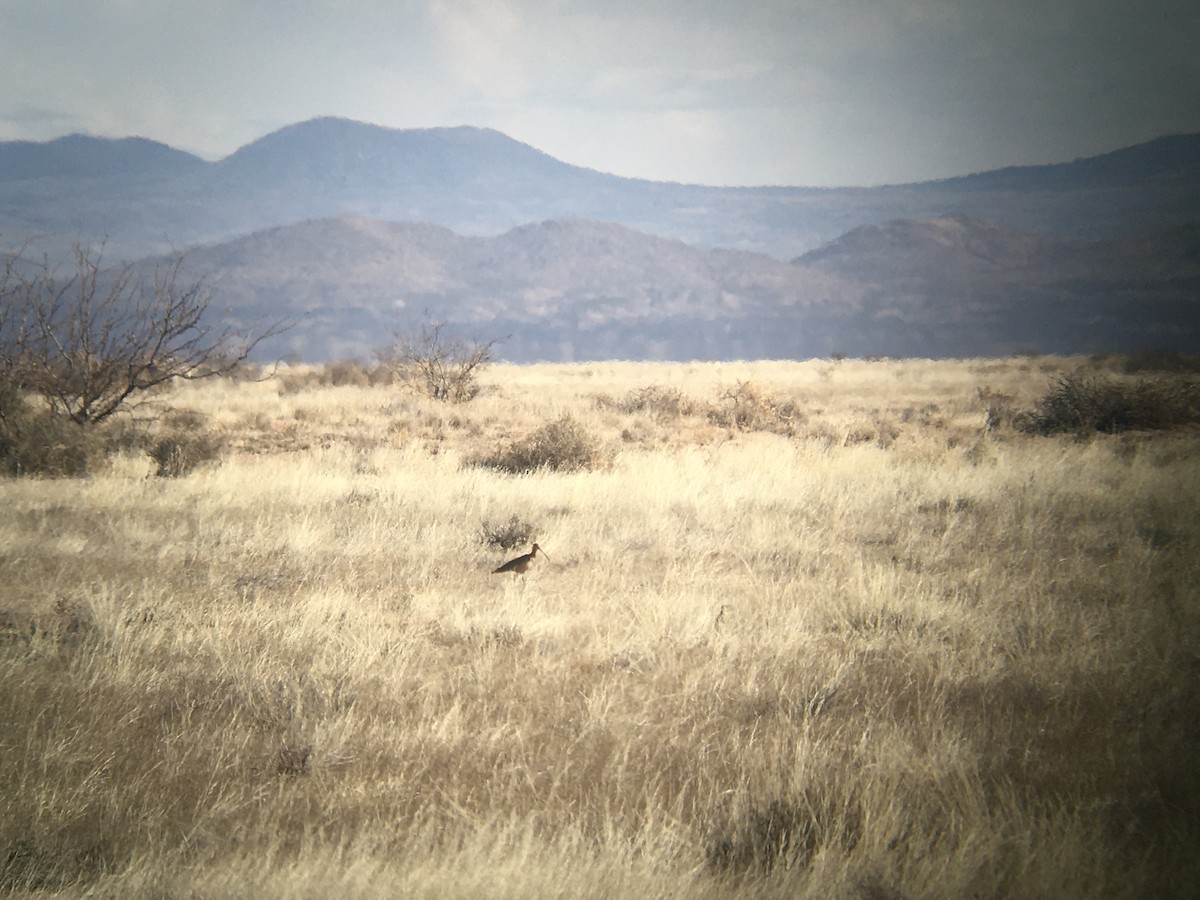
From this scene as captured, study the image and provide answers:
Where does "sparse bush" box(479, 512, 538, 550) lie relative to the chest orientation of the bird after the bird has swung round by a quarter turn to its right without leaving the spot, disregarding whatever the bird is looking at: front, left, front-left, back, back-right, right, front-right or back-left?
back

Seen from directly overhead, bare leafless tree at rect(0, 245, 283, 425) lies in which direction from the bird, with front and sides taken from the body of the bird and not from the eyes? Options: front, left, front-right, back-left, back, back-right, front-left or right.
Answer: back-left

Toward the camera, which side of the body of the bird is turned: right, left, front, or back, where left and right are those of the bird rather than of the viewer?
right

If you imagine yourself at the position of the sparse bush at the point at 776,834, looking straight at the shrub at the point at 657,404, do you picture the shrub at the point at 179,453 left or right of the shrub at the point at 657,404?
left

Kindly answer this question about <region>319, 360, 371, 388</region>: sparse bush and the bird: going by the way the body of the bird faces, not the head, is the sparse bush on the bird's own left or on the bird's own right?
on the bird's own left

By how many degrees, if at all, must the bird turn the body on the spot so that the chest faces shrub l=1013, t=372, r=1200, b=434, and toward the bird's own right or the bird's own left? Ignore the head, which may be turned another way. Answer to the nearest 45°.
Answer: approximately 45° to the bird's own left

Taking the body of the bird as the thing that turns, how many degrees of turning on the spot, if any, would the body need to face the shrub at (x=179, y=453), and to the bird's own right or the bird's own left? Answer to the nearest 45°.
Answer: approximately 135° to the bird's own left

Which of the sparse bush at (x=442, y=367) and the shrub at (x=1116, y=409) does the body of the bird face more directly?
the shrub

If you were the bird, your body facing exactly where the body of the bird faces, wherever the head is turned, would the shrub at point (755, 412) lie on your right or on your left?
on your left

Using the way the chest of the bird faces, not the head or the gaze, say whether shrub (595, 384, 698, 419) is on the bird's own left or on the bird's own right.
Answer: on the bird's own left

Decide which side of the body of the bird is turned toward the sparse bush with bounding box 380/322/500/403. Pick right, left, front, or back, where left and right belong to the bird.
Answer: left

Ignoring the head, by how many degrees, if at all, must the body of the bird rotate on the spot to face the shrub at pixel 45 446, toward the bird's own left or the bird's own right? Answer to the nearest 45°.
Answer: approximately 135° to the bird's own left
